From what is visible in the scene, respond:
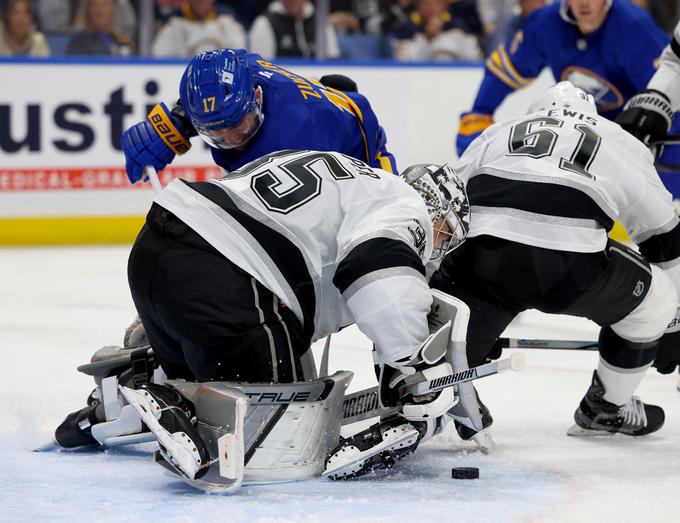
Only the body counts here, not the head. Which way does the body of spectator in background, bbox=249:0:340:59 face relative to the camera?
toward the camera

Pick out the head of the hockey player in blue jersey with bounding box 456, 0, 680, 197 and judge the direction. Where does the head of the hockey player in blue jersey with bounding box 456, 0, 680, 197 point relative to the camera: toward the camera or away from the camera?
toward the camera

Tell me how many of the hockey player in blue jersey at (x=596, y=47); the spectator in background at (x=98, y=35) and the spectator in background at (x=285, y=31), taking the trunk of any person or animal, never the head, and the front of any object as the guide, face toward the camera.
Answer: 3

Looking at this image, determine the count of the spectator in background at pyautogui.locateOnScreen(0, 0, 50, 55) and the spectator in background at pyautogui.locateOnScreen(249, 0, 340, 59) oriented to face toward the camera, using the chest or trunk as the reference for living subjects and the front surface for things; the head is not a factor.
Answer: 2

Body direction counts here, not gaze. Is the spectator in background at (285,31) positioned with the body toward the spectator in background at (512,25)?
no

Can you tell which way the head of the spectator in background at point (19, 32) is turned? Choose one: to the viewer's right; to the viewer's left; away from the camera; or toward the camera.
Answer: toward the camera

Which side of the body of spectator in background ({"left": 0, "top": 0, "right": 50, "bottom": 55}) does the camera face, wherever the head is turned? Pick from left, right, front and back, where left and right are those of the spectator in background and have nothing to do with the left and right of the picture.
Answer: front

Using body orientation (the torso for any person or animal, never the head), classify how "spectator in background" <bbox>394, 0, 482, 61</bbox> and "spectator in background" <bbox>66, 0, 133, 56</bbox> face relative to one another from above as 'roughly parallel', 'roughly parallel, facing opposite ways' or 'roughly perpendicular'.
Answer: roughly parallel

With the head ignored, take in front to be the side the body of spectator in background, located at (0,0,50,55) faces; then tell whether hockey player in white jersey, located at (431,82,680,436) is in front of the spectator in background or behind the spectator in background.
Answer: in front

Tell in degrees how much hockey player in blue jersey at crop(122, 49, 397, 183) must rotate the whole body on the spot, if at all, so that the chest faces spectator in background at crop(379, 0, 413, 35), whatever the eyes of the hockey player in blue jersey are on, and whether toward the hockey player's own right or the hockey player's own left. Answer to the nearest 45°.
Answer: approximately 135° to the hockey player's own right

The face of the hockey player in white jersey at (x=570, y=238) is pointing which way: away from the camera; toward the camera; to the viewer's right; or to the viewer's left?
away from the camera

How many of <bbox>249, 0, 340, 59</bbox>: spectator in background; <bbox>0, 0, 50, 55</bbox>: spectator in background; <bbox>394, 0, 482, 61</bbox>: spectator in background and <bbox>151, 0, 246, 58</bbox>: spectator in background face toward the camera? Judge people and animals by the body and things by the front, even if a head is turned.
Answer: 4

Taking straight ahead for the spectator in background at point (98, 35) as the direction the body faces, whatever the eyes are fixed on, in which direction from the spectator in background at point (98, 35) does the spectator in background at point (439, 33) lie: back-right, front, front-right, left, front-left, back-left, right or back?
left

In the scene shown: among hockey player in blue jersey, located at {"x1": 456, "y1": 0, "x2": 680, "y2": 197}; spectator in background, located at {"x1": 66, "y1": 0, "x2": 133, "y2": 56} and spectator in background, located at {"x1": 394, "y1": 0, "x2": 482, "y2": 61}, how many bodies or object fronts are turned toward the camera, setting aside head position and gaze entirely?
3

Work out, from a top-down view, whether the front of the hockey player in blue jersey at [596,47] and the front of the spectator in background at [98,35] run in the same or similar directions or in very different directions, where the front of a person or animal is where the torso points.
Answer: same or similar directions

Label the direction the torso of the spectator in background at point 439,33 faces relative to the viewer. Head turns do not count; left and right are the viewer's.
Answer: facing the viewer
